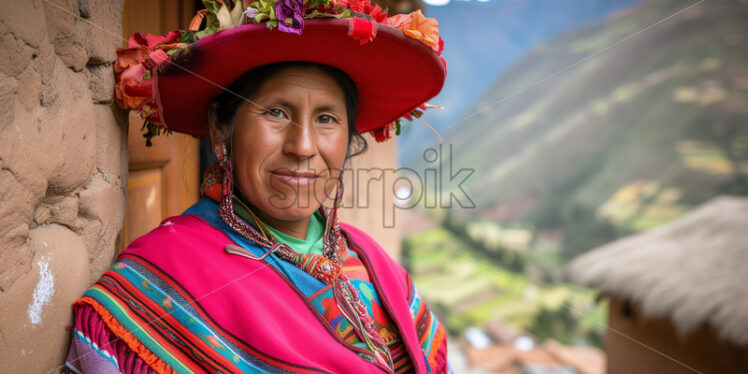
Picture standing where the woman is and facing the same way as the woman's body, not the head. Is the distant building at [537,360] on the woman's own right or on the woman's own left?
on the woman's own left

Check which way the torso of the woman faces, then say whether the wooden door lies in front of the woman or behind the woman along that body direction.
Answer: behind

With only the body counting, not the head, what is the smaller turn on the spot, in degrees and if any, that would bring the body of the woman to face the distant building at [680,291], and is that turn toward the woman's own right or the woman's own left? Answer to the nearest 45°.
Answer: approximately 90° to the woman's own left

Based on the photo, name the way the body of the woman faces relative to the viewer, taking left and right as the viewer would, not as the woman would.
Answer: facing the viewer and to the right of the viewer

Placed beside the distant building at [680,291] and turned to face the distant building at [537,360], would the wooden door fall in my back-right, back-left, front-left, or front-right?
back-left
